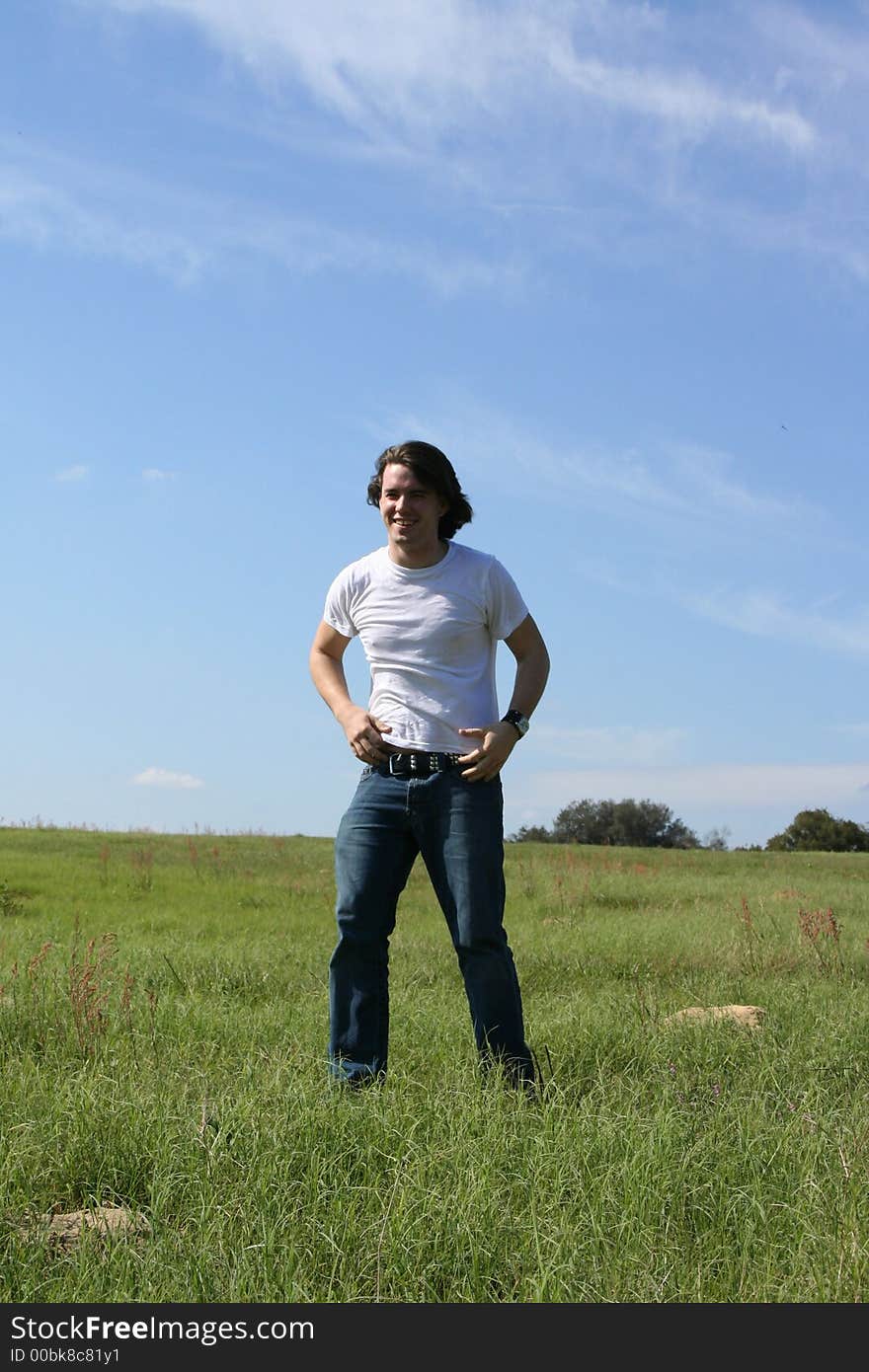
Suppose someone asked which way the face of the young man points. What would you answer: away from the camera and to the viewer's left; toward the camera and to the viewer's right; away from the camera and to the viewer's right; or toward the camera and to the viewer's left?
toward the camera and to the viewer's left

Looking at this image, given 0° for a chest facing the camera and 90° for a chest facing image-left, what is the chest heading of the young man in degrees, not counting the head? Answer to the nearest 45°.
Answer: approximately 0°
